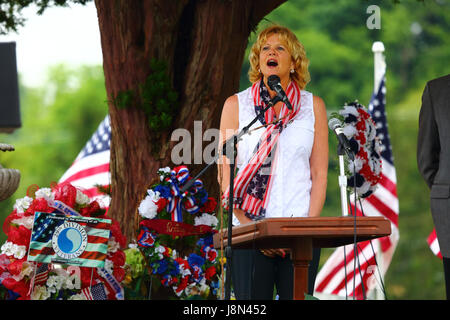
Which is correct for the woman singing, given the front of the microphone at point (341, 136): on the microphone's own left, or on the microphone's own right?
on the microphone's own right

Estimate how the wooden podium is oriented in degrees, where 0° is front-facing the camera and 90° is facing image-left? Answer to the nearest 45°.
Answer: approximately 0°

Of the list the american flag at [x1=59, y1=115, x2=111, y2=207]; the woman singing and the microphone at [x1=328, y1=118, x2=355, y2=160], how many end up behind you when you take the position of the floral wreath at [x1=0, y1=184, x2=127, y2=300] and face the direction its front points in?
1

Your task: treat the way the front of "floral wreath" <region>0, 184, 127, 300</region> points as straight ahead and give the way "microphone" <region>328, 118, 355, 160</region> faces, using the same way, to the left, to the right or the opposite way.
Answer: to the right

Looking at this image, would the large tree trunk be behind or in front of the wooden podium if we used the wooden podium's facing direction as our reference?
behind

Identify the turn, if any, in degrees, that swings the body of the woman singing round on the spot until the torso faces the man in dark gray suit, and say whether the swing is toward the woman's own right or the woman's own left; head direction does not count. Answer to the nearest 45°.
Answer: approximately 90° to the woman's own left

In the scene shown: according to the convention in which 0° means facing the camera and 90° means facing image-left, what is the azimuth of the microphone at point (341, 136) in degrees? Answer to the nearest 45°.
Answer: approximately 90°
